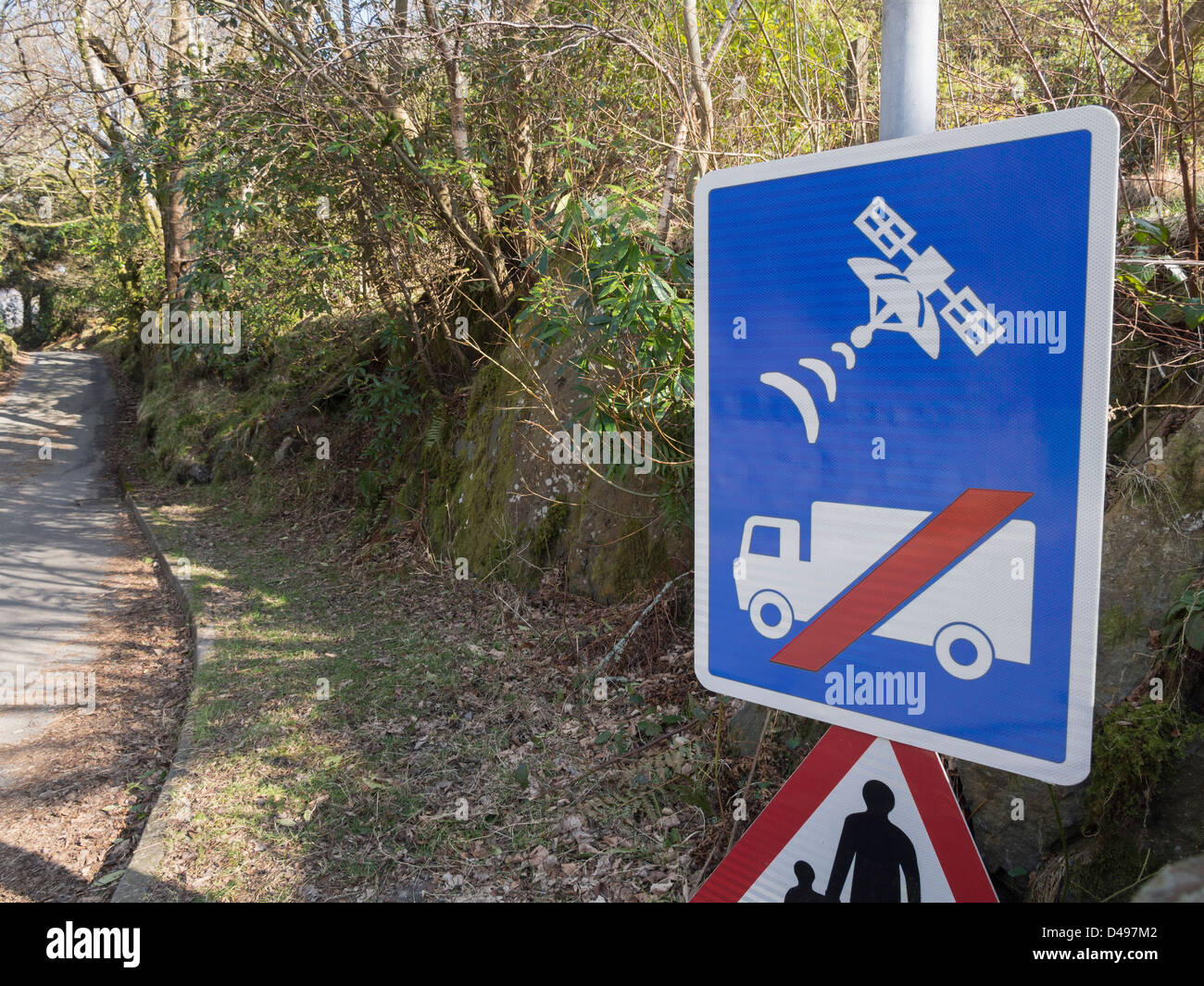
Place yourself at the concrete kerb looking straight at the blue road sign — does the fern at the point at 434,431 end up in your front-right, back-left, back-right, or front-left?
back-left

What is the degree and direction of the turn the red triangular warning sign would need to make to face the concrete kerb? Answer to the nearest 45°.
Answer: approximately 135° to its right

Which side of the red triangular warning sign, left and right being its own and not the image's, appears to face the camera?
front

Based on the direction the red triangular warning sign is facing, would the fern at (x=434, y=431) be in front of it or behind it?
behind
